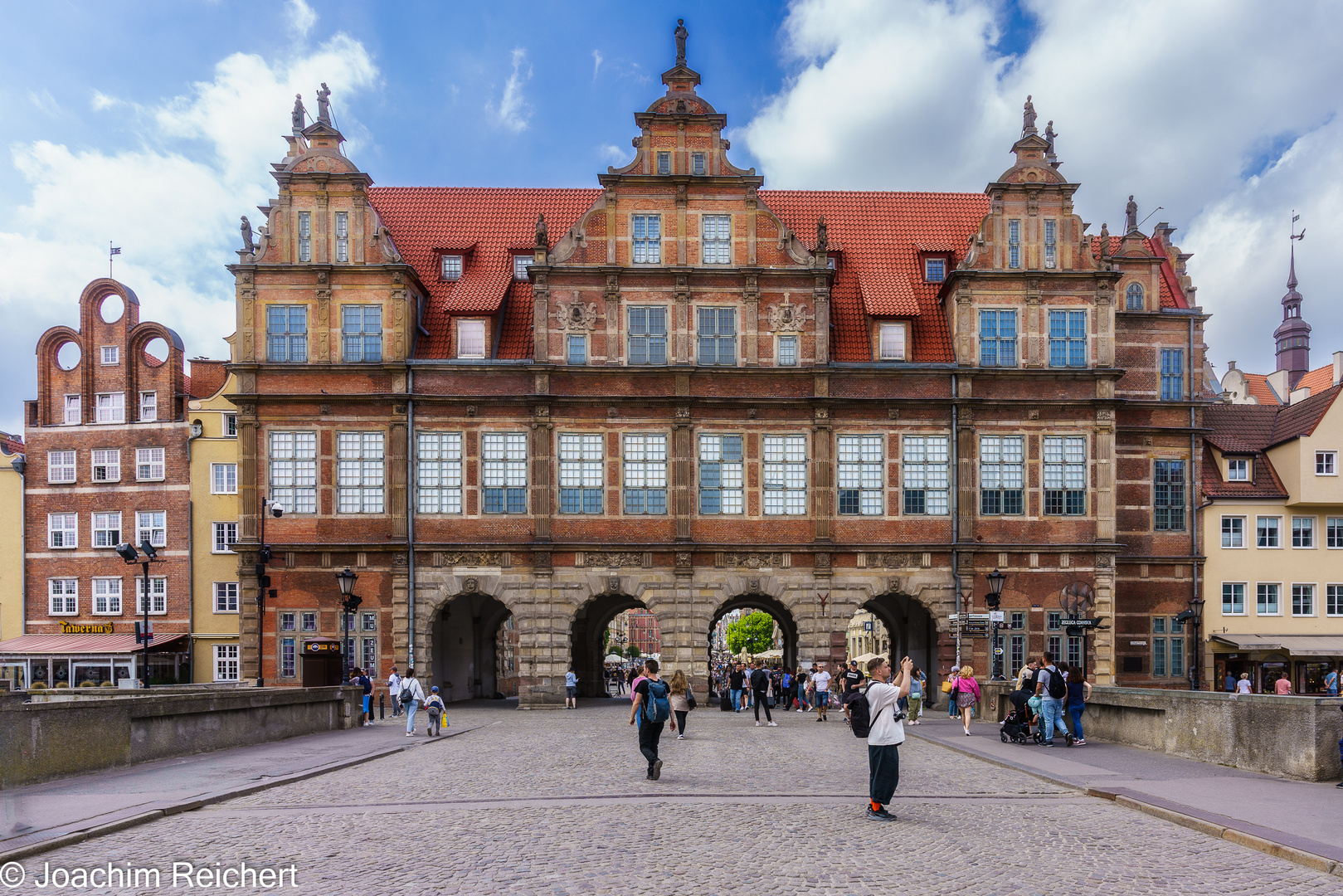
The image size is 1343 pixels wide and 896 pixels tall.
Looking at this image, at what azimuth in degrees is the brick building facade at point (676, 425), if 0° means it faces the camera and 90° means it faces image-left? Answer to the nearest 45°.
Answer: approximately 0°

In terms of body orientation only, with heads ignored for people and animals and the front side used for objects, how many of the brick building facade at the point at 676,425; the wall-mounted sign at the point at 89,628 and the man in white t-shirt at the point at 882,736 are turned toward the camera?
2

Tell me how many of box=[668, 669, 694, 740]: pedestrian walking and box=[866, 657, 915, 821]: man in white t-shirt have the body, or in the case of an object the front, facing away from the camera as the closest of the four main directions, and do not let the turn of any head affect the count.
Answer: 1
